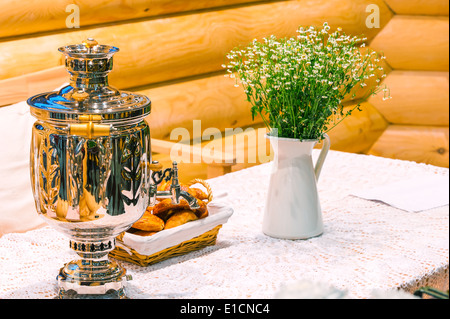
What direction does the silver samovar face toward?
to the viewer's right

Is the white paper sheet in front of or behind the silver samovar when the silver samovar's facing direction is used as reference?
in front
